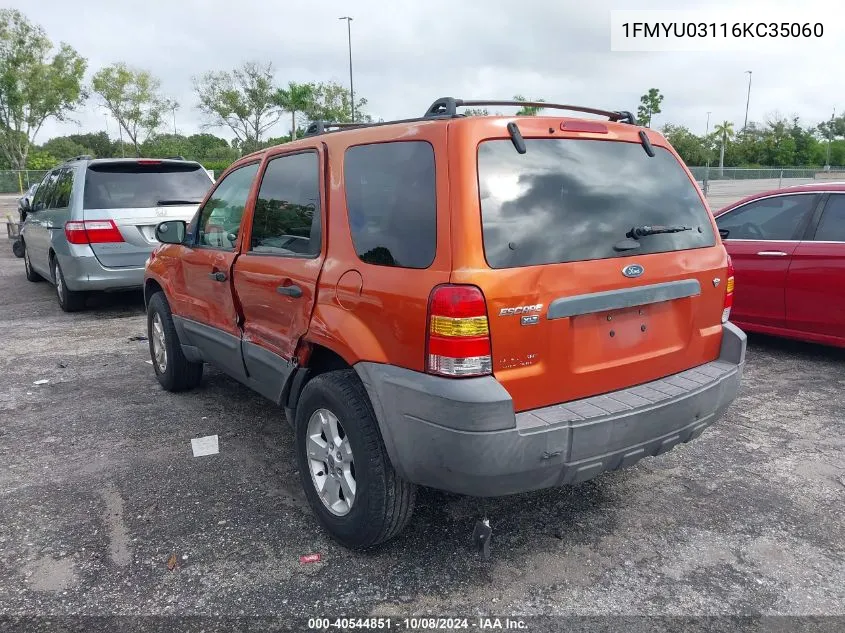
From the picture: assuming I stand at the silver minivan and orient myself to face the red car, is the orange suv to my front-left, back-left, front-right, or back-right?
front-right

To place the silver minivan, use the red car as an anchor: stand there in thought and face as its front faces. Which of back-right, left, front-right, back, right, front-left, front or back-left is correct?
front

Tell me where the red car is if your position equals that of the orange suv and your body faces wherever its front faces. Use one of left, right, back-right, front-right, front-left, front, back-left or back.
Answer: right

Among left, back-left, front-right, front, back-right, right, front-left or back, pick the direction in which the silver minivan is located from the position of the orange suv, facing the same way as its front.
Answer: front

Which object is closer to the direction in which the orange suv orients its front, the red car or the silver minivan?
the silver minivan

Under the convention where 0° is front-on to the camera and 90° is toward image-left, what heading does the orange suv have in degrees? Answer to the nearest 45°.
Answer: approximately 135°

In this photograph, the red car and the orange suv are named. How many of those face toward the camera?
0

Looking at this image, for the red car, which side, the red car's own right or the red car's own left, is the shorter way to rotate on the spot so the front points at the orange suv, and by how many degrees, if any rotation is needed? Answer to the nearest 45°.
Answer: approximately 90° to the red car's own left

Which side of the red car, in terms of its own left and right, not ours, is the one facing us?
left

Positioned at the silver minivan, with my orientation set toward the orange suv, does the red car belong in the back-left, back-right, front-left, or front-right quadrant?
front-left

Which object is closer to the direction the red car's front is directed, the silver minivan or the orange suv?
the silver minivan

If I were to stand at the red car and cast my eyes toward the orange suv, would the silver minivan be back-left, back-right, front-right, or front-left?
front-right
